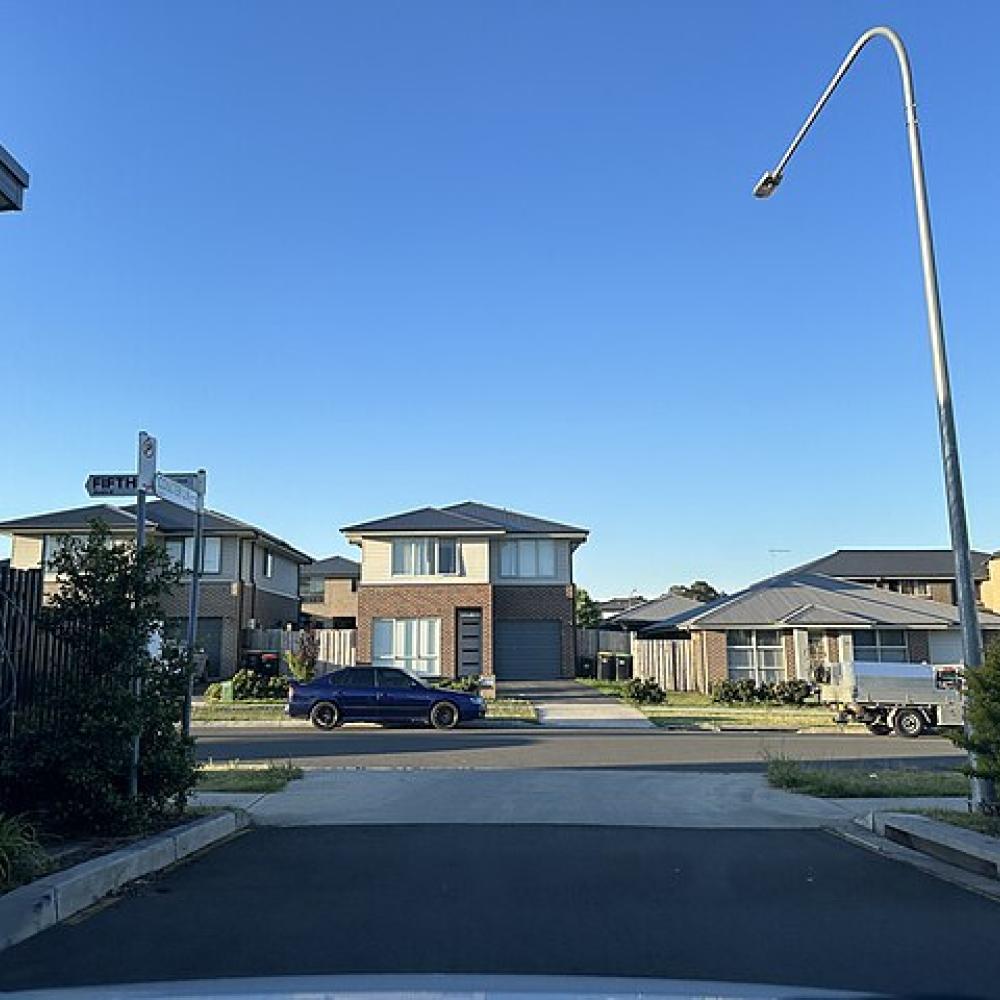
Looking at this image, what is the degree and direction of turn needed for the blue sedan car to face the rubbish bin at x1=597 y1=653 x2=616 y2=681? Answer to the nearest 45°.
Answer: approximately 45° to its left

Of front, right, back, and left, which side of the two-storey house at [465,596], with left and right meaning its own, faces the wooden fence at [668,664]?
left

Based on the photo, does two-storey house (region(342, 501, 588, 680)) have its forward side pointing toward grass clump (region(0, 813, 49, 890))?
yes

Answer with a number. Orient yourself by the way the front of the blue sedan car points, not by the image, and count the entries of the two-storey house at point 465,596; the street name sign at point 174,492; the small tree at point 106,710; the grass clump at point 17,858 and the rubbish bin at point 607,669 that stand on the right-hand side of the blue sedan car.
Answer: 3

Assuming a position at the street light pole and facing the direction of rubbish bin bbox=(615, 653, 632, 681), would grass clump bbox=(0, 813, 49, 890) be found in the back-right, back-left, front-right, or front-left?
back-left

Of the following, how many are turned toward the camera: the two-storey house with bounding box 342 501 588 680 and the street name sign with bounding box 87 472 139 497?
2

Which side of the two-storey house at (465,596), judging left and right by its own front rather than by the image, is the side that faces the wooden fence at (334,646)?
right

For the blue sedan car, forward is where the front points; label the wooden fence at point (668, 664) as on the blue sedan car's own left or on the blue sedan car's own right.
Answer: on the blue sedan car's own left

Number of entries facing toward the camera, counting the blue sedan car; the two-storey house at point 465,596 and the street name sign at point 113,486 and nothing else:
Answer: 2

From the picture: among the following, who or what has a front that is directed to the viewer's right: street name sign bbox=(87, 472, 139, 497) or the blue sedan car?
the blue sedan car

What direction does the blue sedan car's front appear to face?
to the viewer's right

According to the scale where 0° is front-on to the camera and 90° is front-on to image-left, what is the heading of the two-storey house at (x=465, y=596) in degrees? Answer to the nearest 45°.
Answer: approximately 0°
